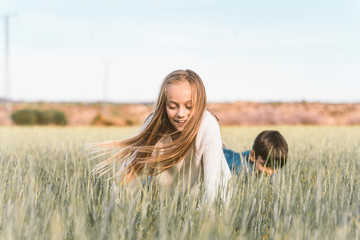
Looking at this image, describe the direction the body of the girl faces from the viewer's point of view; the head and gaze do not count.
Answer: toward the camera
